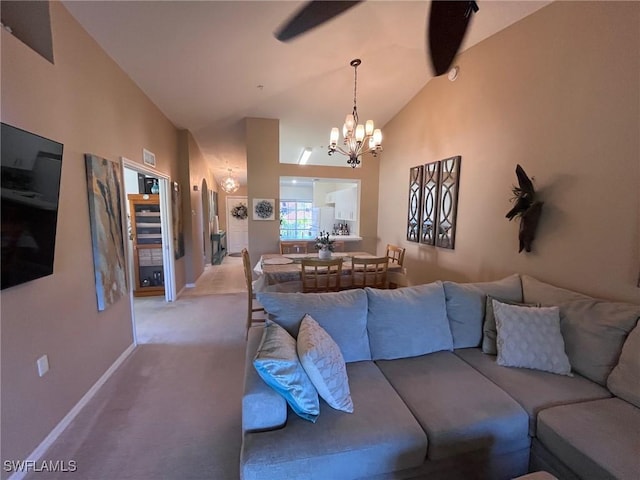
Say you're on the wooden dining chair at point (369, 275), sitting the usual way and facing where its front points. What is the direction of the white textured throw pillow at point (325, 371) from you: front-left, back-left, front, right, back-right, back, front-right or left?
back

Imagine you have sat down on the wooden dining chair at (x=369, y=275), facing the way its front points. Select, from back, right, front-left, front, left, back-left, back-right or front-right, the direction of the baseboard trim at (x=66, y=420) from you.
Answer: back-left

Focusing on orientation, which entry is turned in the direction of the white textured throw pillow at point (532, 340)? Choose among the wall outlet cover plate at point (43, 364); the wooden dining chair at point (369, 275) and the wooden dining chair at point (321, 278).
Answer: the wall outlet cover plate

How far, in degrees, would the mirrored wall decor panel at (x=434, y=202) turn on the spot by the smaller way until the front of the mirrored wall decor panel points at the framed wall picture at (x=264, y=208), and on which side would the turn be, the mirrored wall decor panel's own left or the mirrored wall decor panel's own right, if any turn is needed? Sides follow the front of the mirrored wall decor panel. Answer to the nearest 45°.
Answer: approximately 45° to the mirrored wall decor panel's own right

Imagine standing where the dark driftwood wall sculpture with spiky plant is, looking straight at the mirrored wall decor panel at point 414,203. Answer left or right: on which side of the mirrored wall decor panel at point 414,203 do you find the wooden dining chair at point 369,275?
left

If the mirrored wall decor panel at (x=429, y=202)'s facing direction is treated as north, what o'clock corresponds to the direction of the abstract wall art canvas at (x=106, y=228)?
The abstract wall art canvas is roughly at 12 o'clock from the mirrored wall decor panel.

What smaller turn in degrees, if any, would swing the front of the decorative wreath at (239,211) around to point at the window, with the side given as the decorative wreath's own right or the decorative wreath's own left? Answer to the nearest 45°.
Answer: approximately 90° to the decorative wreath's own left

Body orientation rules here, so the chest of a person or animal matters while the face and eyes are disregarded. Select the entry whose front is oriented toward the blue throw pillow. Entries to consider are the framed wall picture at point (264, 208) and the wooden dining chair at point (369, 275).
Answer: the framed wall picture

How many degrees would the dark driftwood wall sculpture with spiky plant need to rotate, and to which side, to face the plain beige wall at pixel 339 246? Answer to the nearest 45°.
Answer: approximately 45° to its right

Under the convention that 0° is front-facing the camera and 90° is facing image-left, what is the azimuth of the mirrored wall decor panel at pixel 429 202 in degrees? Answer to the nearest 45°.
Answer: approximately 45°

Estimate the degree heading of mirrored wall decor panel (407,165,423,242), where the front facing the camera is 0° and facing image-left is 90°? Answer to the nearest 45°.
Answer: approximately 45°

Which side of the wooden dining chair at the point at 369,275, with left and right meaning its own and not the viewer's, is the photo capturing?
back

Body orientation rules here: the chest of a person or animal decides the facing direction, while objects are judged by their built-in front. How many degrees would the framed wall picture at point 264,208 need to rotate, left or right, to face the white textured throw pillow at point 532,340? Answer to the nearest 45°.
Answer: approximately 45° to its left

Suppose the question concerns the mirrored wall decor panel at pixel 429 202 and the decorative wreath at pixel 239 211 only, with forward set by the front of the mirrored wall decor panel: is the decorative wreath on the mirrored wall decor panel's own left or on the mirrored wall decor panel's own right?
on the mirrored wall decor panel's own right
